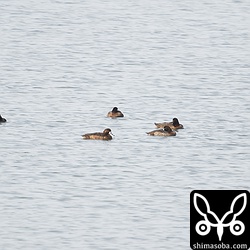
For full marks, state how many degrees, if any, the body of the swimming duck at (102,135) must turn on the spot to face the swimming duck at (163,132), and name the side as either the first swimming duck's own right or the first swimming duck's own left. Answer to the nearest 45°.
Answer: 0° — it already faces it

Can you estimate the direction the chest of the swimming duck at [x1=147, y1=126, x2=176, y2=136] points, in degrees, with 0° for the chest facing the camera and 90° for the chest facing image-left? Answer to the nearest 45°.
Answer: approximately 270°

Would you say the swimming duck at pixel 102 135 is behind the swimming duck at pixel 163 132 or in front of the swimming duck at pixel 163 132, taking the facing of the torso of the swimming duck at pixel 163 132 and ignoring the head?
behind

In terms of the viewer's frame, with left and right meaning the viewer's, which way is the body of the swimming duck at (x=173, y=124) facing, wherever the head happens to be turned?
facing to the right of the viewer

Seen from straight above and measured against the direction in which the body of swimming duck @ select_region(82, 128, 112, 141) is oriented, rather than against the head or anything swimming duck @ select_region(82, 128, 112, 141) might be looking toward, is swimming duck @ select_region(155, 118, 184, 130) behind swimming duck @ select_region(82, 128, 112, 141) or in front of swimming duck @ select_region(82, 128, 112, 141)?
in front

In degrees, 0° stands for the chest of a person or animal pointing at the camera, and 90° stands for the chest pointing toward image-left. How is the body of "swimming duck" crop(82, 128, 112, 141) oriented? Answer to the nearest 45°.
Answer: approximately 270°
